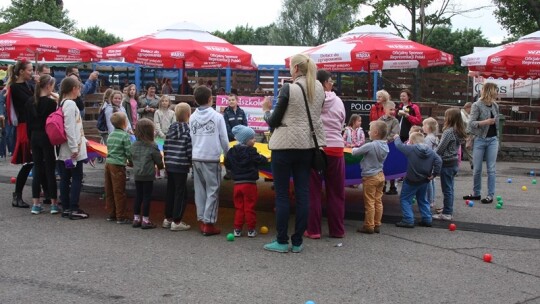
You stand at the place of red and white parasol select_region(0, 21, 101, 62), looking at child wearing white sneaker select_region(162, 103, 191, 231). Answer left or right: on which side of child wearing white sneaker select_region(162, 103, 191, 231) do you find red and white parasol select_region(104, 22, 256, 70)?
left

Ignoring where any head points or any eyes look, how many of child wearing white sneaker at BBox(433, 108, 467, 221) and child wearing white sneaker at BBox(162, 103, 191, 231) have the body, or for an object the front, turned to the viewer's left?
1

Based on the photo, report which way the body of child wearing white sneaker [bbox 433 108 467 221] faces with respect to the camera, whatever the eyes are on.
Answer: to the viewer's left

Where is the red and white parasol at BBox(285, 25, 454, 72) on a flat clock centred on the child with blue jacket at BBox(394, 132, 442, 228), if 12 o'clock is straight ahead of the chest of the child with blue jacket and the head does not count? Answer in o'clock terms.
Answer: The red and white parasol is roughly at 1 o'clock from the child with blue jacket.

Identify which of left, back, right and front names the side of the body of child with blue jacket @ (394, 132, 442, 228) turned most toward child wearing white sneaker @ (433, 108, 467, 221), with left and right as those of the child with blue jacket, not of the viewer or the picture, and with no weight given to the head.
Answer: right

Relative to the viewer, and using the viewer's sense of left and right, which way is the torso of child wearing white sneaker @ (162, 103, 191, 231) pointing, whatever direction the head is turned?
facing away from the viewer and to the right of the viewer

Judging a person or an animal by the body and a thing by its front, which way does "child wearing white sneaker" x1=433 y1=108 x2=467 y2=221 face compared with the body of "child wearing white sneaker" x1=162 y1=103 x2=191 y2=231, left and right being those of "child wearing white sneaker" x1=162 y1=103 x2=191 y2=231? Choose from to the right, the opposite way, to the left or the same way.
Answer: to the left

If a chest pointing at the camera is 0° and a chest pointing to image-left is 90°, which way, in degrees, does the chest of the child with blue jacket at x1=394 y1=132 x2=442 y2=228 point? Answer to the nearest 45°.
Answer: approximately 135°

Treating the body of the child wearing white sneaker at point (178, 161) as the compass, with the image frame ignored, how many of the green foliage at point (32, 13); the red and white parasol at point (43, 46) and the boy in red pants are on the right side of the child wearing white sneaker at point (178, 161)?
1

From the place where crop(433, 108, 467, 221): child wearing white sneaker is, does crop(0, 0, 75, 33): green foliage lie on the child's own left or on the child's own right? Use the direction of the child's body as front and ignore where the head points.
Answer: on the child's own right

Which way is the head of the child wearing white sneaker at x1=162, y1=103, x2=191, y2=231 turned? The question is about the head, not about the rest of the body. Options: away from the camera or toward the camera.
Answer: away from the camera

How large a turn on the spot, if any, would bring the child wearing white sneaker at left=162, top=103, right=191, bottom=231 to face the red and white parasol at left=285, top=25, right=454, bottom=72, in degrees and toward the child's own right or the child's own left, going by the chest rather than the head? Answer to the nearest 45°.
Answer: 0° — they already face it

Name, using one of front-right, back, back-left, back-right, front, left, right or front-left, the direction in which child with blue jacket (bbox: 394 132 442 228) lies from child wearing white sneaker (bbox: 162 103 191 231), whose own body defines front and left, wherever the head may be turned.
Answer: front-right

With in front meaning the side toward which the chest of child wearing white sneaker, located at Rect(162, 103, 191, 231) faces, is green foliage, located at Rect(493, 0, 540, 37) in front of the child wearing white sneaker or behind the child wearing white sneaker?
in front
